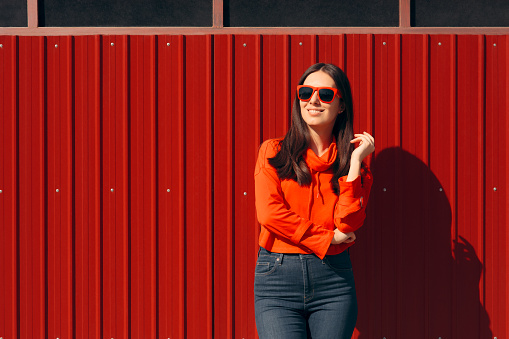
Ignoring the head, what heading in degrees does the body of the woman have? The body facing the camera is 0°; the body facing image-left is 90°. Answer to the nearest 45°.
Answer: approximately 0°
